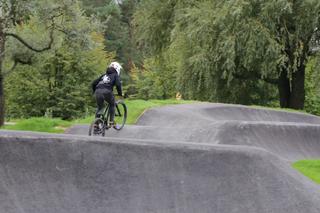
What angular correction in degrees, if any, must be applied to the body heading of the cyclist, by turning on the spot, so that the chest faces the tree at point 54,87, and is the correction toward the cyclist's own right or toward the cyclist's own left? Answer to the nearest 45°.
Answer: approximately 45° to the cyclist's own left

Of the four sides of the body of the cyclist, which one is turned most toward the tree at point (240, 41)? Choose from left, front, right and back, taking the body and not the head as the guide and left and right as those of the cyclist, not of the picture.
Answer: front

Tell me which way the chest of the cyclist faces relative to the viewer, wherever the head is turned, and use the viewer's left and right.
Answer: facing away from the viewer and to the right of the viewer

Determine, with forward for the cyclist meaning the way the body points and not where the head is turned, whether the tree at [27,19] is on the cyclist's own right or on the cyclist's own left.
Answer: on the cyclist's own left
